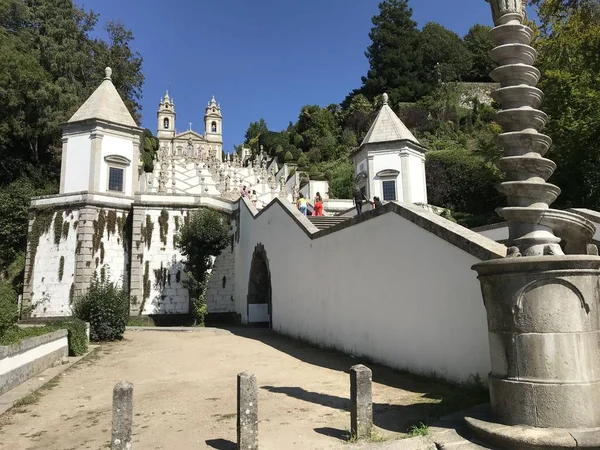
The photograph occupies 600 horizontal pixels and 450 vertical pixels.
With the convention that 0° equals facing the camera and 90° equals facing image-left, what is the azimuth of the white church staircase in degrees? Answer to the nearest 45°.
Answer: approximately 0°

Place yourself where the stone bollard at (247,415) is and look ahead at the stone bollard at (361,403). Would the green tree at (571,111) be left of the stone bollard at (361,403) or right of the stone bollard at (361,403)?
left

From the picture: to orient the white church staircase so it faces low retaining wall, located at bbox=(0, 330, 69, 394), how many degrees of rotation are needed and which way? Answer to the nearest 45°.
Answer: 0° — it already faces it

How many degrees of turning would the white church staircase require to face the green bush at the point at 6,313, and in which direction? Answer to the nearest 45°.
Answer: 0° — it already faces it

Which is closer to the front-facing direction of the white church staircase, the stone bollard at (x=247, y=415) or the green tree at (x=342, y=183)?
the stone bollard

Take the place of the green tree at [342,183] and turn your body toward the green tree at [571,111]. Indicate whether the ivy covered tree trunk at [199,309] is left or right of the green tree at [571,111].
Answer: right

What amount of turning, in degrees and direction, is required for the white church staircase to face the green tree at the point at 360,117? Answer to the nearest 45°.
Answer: approximately 135° to its left

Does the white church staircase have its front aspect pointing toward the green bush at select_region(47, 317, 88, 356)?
yes

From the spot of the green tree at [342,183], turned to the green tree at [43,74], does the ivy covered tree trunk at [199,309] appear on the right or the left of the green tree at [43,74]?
left
